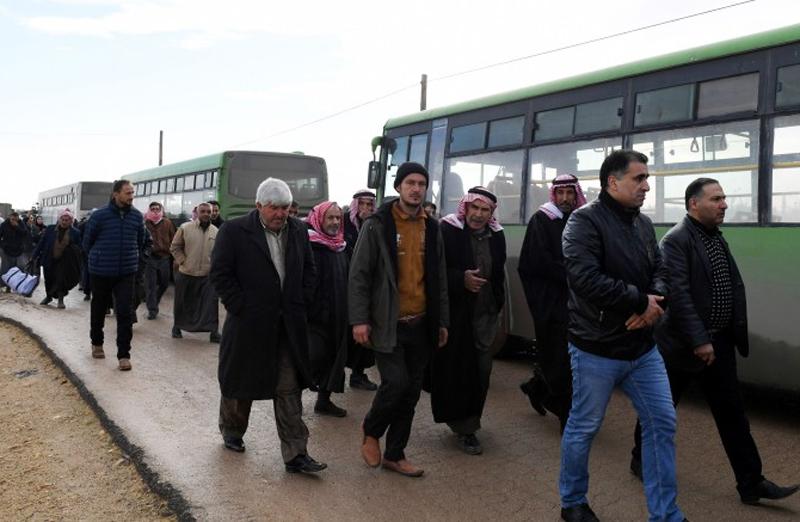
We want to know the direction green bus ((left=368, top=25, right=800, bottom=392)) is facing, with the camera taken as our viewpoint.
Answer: facing away from the viewer and to the left of the viewer

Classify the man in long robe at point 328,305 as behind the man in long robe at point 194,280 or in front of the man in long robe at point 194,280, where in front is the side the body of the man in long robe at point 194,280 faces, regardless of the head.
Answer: in front

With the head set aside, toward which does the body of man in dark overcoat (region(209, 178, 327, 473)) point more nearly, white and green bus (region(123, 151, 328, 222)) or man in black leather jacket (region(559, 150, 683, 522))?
the man in black leather jacket

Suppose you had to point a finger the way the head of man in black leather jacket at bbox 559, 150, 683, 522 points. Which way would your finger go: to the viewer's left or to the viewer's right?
to the viewer's right

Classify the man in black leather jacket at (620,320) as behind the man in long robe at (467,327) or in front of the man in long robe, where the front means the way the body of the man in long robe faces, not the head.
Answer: in front

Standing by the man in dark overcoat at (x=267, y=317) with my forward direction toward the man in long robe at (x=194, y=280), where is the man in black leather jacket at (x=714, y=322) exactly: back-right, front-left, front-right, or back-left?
back-right

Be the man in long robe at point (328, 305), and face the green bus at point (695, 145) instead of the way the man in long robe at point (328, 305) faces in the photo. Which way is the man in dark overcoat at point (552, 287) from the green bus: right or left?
right

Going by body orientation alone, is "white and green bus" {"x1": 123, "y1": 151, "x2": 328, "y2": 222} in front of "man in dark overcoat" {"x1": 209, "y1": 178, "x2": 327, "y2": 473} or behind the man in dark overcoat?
behind

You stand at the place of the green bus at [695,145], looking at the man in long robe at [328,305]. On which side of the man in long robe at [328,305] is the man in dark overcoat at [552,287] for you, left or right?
left

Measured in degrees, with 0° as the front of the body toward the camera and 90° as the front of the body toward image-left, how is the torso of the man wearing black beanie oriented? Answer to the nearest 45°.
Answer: approximately 315°
